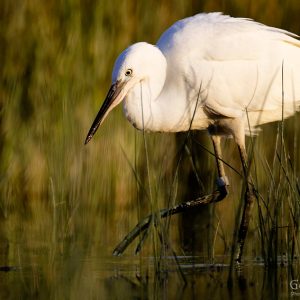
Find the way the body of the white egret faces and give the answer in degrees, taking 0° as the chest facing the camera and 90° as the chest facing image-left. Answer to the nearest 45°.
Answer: approximately 90°
